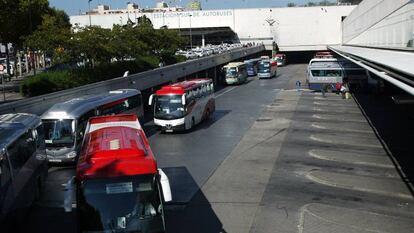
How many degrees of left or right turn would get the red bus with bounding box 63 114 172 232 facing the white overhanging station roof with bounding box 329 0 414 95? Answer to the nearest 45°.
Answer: approximately 135° to its left

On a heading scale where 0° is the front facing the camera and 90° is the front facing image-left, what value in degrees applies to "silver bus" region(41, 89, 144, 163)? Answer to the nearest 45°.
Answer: approximately 45°

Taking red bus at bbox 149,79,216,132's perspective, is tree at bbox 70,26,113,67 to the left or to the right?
on its right

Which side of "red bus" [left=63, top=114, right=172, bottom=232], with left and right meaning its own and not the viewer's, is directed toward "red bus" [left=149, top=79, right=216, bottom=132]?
back

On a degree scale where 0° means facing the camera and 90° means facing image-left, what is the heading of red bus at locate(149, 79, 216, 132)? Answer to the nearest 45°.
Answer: approximately 45°

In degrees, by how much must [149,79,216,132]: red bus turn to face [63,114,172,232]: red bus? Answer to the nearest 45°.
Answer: approximately 45° to its left

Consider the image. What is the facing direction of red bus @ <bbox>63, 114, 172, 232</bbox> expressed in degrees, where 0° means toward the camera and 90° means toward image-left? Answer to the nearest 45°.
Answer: approximately 0°

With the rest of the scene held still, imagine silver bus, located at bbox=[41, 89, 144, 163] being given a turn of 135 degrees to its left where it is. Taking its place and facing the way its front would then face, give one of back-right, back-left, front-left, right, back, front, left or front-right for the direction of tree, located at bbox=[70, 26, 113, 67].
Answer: left

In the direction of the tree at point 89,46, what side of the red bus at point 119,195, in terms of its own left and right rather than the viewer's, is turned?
back
